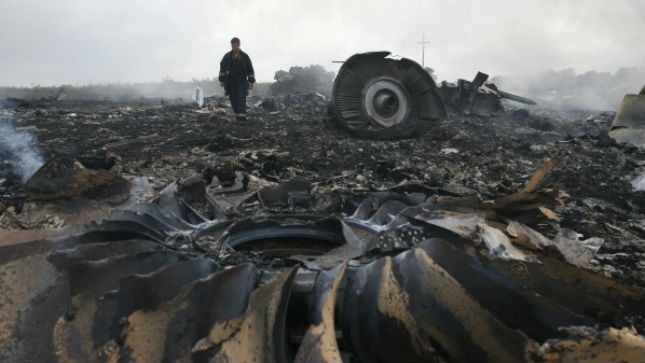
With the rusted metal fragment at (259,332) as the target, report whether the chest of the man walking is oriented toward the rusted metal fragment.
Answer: yes

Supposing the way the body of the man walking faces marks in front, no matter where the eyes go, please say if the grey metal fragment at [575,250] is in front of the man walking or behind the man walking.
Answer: in front

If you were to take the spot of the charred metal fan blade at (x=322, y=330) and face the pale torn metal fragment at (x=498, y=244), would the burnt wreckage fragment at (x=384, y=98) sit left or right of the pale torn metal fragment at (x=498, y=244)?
left

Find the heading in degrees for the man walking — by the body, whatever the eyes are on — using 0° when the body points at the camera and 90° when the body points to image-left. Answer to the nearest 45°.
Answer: approximately 0°

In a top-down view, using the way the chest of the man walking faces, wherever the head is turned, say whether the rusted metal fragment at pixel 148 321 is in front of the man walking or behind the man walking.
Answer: in front

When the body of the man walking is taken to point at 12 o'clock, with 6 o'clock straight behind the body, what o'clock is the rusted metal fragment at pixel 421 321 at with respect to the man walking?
The rusted metal fragment is roughly at 12 o'clock from the man walking.

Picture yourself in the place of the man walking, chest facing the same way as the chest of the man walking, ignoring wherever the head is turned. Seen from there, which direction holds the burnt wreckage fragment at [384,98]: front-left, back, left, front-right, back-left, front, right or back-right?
front-left

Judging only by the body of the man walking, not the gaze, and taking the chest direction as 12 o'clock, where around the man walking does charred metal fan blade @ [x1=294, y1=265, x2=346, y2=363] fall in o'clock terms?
The charred metal fan blade is roughly at 12 o'clock from the man walking.

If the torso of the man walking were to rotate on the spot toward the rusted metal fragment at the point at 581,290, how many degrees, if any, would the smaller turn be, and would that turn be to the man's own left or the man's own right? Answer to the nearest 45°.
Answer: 0° — they already face it

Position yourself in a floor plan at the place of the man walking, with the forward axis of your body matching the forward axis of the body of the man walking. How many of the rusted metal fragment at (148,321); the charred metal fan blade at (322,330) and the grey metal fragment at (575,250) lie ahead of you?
3

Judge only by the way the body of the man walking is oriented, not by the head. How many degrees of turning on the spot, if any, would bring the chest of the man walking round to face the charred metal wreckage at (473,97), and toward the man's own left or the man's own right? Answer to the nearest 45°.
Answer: approximately 90° to the man's own left

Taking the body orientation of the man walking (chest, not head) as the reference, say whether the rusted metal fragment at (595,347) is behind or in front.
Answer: in front

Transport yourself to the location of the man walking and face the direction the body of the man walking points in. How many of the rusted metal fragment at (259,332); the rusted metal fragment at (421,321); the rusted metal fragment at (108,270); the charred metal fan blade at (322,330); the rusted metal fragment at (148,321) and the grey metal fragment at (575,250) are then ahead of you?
6

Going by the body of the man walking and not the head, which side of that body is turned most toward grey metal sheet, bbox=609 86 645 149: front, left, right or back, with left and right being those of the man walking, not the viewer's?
left
